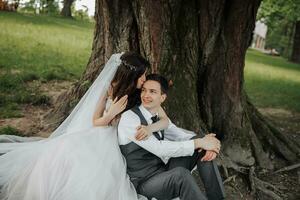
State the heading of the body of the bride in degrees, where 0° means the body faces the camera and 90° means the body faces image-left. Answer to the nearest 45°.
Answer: approximately 270°

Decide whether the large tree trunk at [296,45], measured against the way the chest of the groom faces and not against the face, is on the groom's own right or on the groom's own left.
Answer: on the groom's own left

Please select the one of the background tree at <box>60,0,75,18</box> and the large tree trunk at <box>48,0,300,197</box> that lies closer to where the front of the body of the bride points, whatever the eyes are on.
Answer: the large tree trunk

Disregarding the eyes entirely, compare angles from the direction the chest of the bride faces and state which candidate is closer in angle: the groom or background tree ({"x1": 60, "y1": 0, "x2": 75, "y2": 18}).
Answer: the groom

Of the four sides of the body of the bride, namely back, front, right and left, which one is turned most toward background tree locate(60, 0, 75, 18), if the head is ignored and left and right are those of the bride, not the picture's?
left

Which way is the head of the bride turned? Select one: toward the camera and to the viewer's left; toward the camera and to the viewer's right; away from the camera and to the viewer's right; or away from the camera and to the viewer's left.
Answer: away from the camera and to the viewer's right

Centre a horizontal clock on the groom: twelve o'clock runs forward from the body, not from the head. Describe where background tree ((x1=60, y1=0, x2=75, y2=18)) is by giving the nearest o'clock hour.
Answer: The background tree is roughly at 7 o'clock from the groom.
